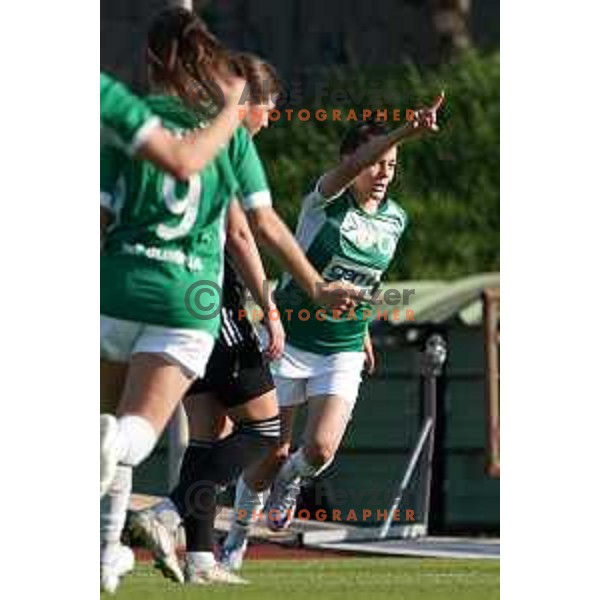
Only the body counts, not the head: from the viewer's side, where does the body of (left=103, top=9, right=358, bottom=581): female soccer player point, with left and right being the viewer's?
facing away from the viewer and to the right of the viewer

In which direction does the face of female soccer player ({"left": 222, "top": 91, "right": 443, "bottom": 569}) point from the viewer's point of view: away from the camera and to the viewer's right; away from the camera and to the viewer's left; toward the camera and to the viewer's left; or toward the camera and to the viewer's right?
toward the camera and to the viewer's right

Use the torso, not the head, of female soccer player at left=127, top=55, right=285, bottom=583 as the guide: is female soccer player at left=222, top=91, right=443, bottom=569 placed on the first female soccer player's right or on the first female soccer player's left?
on the first female soccer player's left

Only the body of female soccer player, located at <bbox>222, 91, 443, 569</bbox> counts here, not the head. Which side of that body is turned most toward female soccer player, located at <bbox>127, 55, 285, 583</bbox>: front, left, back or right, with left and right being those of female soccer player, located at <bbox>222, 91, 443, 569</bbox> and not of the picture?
right

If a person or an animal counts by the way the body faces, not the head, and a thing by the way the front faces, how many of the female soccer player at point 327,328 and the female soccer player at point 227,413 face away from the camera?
0

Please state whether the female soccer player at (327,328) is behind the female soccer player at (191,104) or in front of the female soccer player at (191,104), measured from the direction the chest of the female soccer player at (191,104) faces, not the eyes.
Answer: in front
